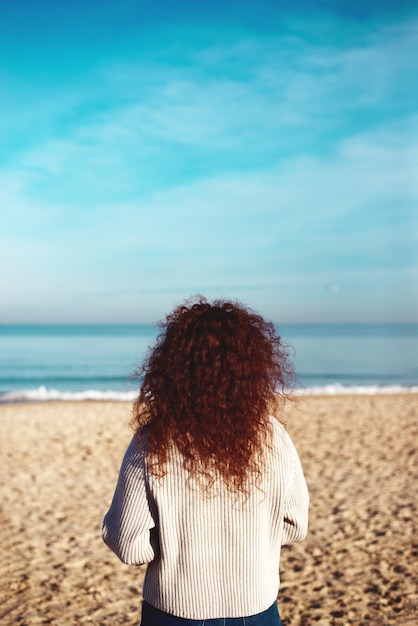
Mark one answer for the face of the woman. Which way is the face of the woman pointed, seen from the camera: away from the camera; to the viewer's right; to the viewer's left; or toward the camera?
away from the camera

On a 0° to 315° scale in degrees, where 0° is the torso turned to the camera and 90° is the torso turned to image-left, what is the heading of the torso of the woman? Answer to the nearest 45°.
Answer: approximately 180°
